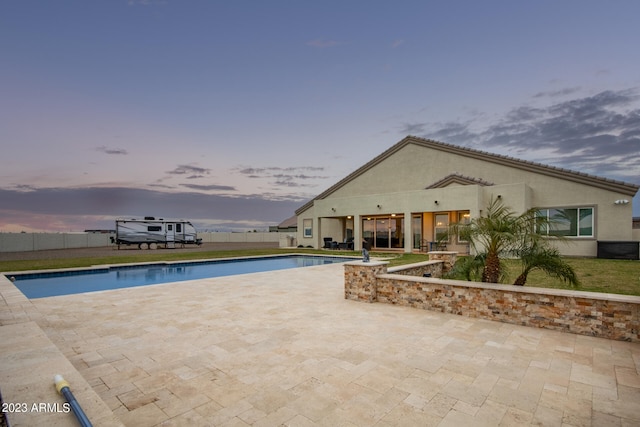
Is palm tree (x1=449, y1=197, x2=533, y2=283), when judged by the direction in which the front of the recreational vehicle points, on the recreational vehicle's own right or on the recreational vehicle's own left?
on the recreational vehicle's own right

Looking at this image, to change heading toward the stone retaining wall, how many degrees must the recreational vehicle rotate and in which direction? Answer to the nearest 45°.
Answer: approximately 90° to its right

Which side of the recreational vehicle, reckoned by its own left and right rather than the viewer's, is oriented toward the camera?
right

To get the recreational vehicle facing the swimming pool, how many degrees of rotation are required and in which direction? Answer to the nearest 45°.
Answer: approximately 90° to its right

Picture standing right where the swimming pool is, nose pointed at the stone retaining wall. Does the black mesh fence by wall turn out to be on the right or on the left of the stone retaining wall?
left
